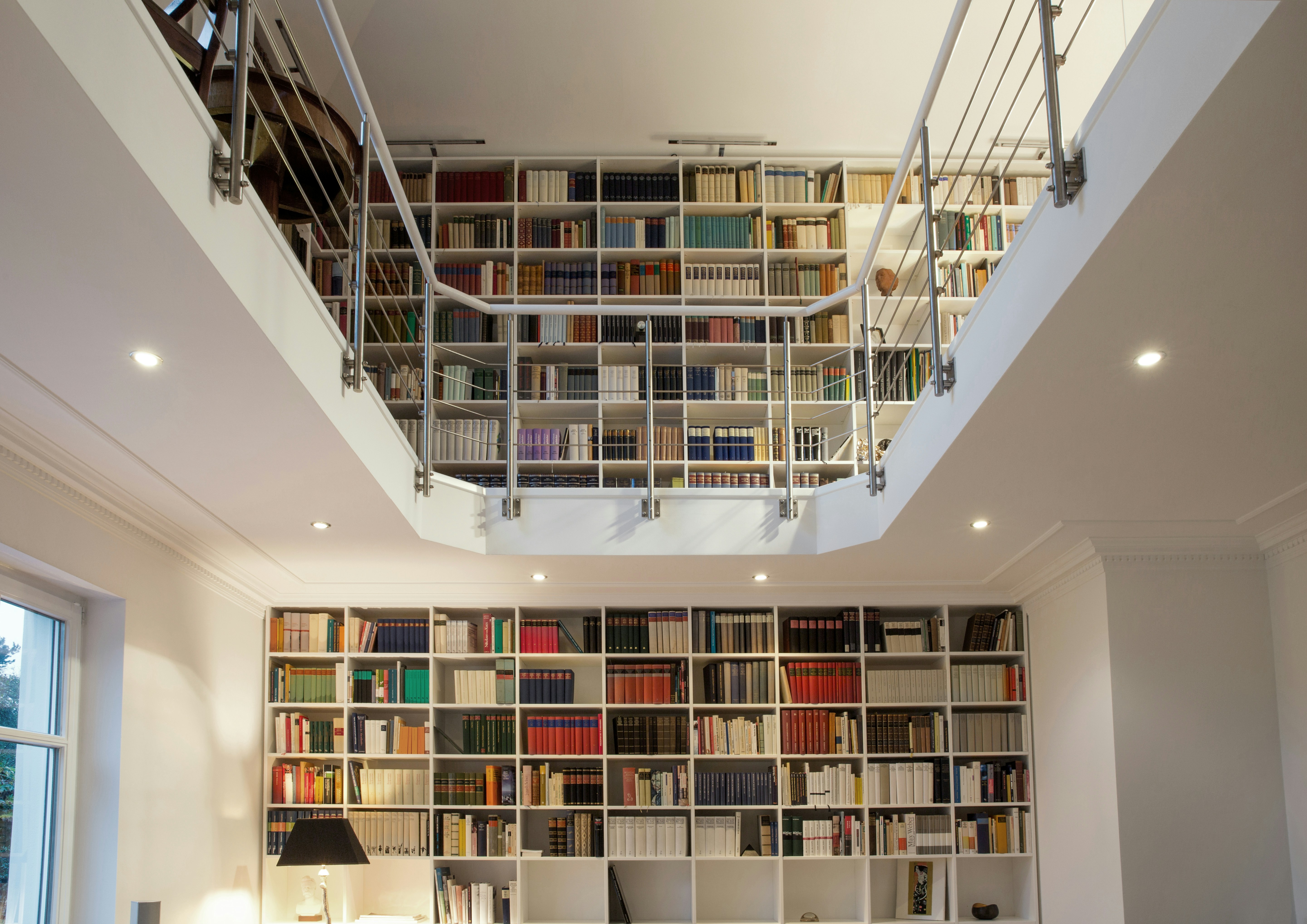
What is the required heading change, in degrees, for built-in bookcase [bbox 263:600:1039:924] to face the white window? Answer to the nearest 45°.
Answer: approximately 45° to its right

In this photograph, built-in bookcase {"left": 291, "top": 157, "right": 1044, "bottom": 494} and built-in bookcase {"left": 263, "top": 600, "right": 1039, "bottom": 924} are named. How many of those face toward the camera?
2

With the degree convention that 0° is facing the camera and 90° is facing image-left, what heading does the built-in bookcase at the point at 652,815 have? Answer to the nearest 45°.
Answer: approximately 0°

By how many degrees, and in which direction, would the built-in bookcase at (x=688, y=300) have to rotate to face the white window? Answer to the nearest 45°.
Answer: approximately 45° to its right

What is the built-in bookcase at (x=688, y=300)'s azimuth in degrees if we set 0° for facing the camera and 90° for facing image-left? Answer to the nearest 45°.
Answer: approximately 0°
